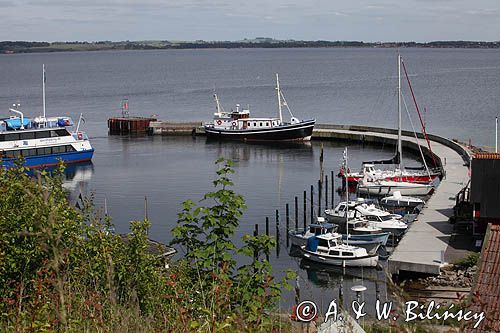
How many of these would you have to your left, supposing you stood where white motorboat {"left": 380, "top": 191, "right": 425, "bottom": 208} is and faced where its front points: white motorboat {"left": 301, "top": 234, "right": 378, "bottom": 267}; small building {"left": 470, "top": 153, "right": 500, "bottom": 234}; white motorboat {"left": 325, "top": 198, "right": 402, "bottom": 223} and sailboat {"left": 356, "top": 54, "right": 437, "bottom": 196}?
1

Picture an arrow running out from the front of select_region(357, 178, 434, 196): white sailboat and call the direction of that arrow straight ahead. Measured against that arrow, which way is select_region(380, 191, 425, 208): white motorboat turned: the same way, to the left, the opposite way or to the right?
the same way
